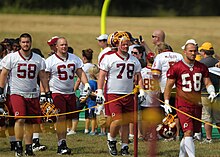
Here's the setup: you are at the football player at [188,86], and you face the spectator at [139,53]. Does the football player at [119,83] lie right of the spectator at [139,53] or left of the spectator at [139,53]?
left

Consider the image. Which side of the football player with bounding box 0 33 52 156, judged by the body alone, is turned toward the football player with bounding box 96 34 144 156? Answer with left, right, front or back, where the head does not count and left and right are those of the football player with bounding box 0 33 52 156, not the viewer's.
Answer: left

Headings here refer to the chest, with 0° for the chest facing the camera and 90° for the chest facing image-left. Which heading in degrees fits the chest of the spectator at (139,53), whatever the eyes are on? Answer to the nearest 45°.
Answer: approximately 45°

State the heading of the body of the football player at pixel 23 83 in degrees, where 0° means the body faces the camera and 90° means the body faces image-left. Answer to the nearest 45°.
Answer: approximately 0°
